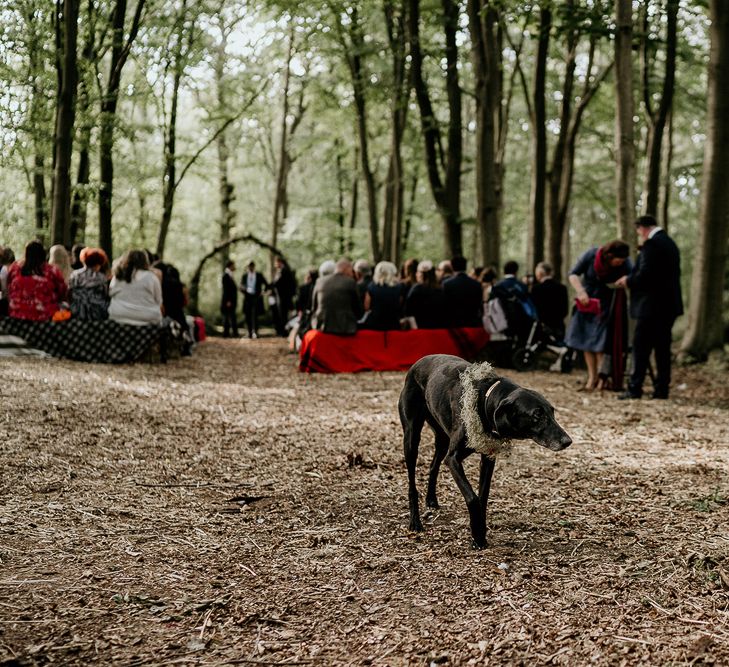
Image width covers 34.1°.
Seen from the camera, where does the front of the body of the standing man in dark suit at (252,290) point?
toward the camera

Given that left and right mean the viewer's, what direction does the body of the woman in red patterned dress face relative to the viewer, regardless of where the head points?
facing away from the viewer

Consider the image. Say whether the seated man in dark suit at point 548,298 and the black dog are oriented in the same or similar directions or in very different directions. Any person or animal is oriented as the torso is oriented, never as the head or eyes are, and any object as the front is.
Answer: very different directions

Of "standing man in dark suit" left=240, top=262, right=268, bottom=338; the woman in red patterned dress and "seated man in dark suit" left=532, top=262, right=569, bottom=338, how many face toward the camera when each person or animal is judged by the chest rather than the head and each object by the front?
1

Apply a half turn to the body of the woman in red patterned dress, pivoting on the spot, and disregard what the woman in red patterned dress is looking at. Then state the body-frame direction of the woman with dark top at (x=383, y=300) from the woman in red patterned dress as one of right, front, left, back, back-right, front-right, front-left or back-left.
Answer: left

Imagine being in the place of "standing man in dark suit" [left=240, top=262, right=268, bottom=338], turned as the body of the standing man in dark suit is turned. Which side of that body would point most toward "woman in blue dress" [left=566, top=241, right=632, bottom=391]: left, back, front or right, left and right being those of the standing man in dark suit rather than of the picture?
front

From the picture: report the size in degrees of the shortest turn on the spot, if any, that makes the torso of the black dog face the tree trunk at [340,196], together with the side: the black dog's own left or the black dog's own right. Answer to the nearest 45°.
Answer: approximately 135° to the black dog's own left

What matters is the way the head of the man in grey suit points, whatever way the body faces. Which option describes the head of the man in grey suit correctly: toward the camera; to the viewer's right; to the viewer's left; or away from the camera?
away from the camera

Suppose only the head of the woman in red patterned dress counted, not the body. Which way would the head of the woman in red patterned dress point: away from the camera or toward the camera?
away from the camera

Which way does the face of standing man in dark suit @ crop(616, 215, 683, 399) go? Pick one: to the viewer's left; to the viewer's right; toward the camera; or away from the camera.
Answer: to the viewer's left

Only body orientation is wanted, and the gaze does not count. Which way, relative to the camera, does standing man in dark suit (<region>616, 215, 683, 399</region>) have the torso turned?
to the viewer's left

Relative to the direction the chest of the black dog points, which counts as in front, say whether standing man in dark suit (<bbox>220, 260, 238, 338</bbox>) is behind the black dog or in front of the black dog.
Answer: behind

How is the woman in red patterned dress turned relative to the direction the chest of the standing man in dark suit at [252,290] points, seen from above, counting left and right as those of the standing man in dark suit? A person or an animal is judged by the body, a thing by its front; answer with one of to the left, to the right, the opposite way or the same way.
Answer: the opposite way
